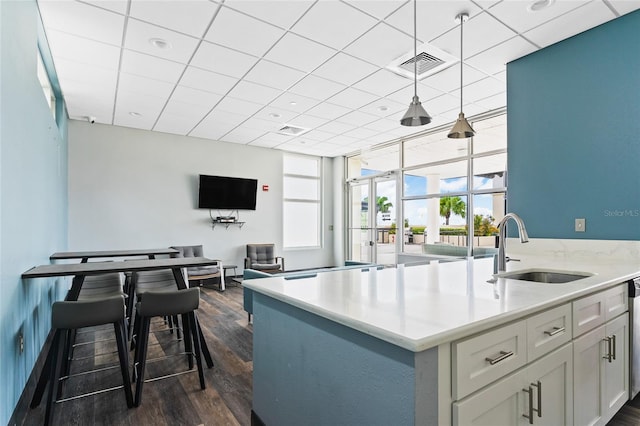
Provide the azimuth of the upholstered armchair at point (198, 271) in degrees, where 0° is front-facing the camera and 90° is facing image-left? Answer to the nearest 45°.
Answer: approximately 315°

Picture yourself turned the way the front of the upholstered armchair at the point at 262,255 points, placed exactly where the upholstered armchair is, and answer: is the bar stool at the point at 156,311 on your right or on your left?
on your right

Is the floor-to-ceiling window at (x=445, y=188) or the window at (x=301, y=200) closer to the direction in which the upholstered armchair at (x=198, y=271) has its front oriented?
the floor-to-ceiling window

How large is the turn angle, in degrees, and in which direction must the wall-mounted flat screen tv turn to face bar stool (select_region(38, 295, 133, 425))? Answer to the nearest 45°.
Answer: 0° — it already faces it

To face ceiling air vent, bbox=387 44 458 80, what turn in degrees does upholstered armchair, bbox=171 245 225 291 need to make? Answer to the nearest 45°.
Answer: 0° — it already faces it
